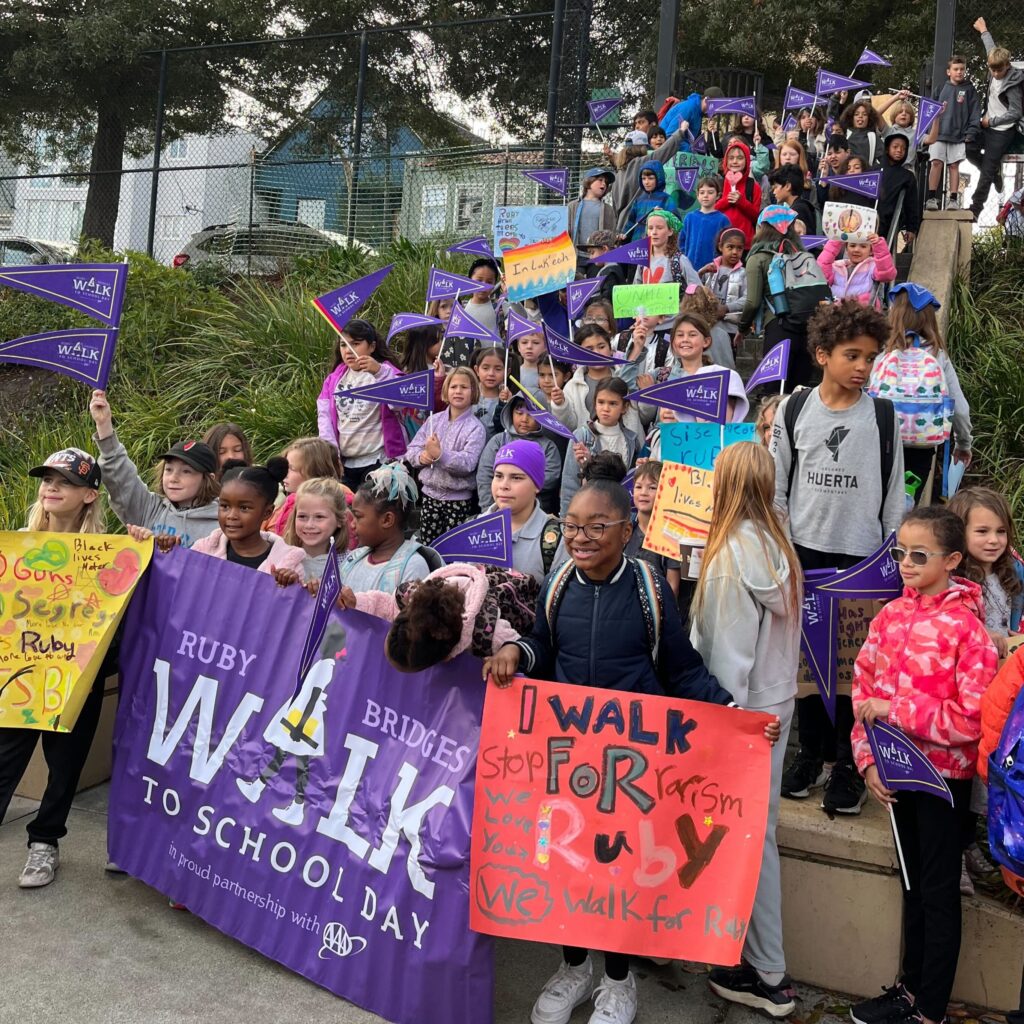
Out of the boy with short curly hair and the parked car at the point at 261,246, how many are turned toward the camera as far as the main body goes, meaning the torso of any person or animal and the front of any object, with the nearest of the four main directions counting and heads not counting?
1

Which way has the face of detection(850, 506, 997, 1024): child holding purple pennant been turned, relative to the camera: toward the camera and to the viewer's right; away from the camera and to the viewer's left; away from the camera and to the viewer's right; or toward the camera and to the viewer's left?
toward the camera and to the viewer's left

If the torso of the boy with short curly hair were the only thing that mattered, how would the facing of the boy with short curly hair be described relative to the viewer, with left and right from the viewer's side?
facing the viewer

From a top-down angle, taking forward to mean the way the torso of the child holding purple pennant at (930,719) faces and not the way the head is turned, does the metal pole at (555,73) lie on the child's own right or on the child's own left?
on the child's own right

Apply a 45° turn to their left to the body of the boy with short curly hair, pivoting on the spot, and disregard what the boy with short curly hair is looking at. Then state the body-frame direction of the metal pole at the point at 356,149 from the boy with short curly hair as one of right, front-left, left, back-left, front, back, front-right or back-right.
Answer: back

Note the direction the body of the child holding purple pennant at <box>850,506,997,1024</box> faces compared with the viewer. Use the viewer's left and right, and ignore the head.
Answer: facing the viewer and to the left of the viewer

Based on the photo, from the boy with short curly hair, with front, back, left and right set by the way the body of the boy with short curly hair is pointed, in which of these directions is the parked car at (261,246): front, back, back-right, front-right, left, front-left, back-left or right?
back-right

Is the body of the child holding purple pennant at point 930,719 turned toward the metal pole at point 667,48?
no
